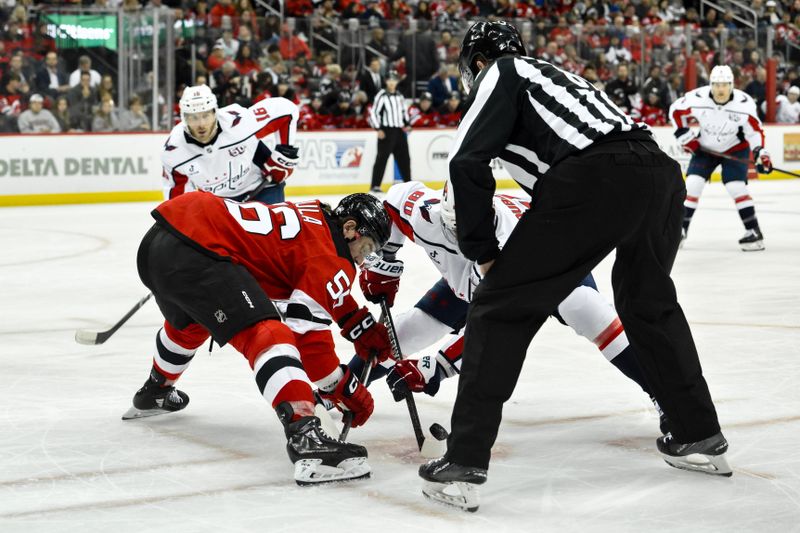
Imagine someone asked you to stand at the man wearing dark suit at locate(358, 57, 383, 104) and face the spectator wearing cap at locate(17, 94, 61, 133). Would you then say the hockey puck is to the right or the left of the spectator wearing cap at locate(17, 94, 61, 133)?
left

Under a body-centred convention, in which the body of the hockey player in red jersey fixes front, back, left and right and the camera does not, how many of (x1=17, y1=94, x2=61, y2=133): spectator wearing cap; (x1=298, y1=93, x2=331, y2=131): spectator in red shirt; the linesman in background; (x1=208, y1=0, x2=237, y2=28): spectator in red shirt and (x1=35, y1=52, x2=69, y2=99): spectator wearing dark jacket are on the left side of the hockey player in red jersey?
5

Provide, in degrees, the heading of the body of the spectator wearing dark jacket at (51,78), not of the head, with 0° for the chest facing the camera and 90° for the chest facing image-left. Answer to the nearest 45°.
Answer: approximately 0°

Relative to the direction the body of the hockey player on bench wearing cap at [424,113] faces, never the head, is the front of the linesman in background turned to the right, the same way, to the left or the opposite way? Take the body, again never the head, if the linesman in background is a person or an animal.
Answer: the same way

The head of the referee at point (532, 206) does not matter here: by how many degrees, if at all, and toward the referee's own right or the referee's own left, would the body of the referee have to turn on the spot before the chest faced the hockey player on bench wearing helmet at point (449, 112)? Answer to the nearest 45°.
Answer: approximately 45° to the referee's own right

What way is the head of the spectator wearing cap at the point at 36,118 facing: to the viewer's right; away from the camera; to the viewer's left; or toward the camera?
toward the camera

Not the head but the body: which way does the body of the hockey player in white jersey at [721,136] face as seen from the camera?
toward the camera

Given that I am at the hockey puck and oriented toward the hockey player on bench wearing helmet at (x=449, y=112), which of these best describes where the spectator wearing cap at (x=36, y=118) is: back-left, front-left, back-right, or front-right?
front-left

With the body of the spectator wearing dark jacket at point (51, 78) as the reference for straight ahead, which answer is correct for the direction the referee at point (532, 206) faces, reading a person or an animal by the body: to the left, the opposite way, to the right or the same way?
the opposite way

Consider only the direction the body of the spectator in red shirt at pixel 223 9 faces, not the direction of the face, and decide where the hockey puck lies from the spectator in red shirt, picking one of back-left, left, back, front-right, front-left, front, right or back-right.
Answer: front

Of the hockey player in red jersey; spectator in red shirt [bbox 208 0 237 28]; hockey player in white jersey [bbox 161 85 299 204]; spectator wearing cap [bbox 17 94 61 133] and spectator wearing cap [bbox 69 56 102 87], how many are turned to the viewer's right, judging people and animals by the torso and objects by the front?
1

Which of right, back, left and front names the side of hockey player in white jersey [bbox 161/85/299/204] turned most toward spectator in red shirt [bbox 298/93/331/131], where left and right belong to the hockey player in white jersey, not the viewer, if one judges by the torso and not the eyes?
back

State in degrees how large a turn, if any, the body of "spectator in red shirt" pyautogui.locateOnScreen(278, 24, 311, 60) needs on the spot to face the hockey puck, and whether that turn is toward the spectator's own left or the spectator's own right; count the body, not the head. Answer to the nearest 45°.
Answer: approximately 45° to the spectator's own left

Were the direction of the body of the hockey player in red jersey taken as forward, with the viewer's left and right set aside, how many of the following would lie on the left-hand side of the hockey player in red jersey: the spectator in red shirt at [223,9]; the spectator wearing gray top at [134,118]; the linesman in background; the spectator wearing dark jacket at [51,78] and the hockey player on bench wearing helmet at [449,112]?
5

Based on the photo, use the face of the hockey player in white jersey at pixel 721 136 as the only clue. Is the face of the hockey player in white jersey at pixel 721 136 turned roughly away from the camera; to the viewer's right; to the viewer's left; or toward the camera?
toward the camera

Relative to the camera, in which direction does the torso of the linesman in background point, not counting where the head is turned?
toward the camera

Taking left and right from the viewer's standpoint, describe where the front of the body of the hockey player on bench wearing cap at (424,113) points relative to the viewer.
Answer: facing the viewer

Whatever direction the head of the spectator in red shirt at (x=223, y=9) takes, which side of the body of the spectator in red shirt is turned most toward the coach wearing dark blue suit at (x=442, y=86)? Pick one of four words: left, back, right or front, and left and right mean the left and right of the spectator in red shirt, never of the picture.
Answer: left

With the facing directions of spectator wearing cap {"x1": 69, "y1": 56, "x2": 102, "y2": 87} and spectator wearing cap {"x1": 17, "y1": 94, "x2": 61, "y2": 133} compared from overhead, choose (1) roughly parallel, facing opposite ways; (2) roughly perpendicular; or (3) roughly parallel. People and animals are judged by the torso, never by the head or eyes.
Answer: roughly parallel
